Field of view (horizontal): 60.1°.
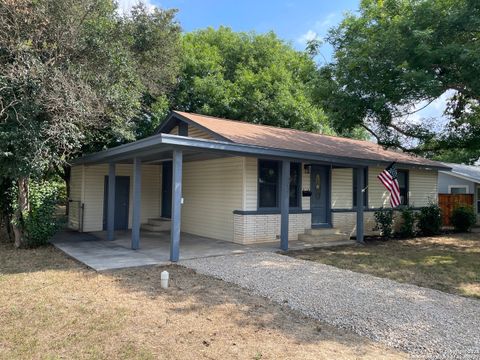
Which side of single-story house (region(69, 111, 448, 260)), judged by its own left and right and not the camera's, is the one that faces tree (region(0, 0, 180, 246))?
right

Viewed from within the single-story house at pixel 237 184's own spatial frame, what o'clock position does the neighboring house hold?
The neighboring house is roughly at 9 o'clock from the single-story house.

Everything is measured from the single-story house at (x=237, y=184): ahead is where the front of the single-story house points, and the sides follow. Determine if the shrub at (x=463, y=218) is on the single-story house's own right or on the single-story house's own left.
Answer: on the single-story house's own left

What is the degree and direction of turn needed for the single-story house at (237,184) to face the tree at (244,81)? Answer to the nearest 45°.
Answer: approximately 135° to its left

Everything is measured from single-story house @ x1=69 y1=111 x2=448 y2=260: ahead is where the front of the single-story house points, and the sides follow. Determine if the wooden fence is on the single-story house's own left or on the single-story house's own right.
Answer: on the single-story house's own left

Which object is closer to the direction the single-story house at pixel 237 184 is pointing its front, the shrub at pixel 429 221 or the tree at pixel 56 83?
the shrub

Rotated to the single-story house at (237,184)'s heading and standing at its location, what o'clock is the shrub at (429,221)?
The shrub is roughly at 10 o'clock from the single-story house.

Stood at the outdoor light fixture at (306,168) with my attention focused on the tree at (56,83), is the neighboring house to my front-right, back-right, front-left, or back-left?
back-right

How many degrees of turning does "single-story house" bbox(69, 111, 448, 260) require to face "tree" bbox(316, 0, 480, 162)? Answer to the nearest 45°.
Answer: approximately 45° to its left

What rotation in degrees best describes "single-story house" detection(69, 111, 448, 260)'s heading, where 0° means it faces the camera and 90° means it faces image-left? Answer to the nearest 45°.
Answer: approximately 315°

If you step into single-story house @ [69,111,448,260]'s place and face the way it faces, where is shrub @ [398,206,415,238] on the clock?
The shrub is roughly at 10 o'clock from the single-story house.
